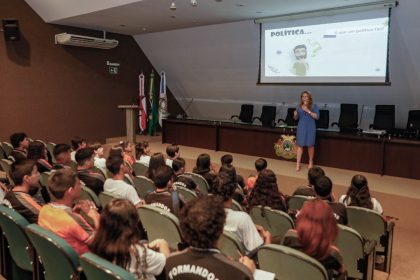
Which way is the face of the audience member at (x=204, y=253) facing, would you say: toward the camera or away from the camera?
away from the camera

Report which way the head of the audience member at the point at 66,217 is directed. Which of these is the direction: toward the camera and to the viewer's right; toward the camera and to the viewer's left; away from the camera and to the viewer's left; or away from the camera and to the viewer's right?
away from the camera and to the viewer's right

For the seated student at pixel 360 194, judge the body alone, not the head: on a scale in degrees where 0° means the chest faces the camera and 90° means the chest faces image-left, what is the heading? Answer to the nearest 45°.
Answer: approximately 180°

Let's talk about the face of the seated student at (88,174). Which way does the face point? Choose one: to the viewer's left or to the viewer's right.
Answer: to the viewer's right

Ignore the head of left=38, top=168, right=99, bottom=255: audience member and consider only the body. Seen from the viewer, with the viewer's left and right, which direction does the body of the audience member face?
facing away from the viewer and to the right of the viewer

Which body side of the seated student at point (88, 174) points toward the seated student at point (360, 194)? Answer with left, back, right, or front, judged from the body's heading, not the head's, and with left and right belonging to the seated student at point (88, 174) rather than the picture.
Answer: right

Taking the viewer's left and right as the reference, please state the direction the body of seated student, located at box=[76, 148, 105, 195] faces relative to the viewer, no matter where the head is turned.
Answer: facing away from the viewer and to the right of the viewer

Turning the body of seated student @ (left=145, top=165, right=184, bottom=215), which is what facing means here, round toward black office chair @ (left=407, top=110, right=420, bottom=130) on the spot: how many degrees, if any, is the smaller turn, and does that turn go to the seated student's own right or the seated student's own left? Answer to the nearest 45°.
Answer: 0° — they already face it

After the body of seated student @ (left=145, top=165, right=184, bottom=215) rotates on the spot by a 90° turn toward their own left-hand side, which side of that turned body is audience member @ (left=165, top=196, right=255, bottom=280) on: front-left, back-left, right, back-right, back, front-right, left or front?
back-left

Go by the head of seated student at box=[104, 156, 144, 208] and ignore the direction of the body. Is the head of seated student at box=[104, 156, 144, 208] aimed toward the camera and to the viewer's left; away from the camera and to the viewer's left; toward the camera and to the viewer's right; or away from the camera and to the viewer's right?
away from the camera and to the viewer's right

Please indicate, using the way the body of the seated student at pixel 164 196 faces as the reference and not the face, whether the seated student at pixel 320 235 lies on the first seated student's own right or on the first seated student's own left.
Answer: on the first seated student's own right
